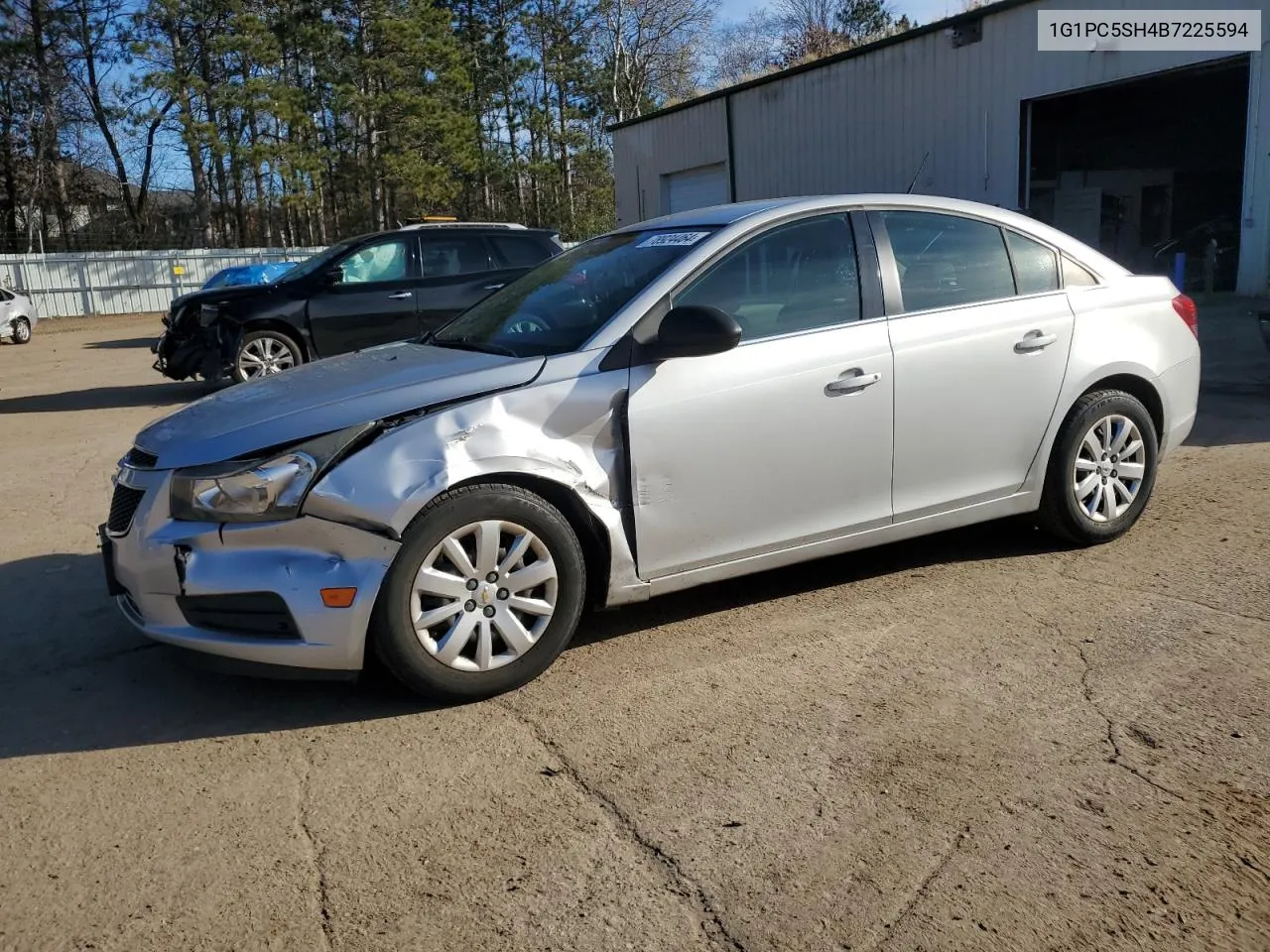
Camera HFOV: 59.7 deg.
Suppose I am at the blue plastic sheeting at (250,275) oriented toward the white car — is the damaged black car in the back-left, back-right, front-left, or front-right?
back-left

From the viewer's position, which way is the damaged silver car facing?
facing the viewer and to the left of the viewer

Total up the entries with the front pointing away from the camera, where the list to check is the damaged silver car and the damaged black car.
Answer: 0

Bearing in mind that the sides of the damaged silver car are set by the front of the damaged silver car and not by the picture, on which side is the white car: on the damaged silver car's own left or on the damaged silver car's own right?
on the damaged silver car's own right

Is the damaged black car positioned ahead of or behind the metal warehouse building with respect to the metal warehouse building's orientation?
ahead

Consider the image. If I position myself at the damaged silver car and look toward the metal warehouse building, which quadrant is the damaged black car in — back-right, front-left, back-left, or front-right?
front-left

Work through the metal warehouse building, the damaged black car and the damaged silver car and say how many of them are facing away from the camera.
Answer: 0

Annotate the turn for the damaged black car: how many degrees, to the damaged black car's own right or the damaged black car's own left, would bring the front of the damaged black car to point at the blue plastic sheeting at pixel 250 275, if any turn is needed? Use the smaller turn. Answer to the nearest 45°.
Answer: approximately 135° to the damaged black car's own right

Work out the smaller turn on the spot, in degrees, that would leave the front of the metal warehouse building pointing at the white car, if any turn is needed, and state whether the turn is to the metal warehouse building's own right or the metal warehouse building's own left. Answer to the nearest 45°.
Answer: approximately 45° to the metal warehouse building's own right

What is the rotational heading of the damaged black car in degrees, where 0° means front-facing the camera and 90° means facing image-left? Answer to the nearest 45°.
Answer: approximately 45°

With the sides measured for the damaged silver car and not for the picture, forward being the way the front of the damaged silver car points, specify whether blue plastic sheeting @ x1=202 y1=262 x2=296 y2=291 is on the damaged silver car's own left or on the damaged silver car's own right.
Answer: on the damaged silver car's own right

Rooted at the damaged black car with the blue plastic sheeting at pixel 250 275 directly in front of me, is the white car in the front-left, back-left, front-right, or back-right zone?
front-left

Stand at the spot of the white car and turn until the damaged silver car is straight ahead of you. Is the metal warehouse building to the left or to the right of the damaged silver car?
left
